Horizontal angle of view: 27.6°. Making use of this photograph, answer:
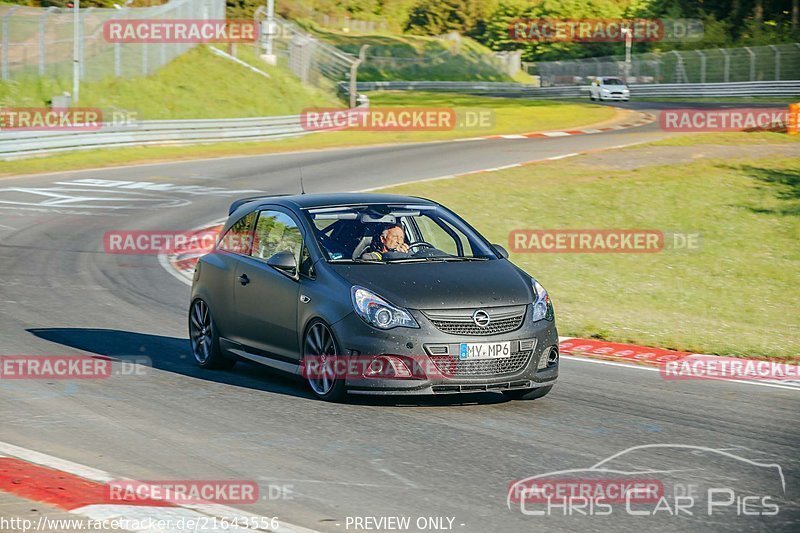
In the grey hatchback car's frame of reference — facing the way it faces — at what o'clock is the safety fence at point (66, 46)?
The safety fence is roughly at 7 o'clock from the grey hatchback car.

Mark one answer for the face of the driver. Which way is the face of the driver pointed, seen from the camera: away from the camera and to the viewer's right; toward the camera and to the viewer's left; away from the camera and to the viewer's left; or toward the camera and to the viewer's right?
toward the camera and to the viewer's right

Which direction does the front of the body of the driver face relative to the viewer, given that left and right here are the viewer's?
facing the viewer and to the right of the viewer

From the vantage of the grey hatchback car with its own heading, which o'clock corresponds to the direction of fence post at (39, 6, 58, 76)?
The fence post is roughly at 7 o'clock from the grey hatchback car.

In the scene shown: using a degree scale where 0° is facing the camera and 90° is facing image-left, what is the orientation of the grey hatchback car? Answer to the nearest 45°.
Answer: approximately 315°

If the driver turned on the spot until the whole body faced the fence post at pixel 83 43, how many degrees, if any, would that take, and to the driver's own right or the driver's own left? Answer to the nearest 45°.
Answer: approximately 135° to the driver's own left

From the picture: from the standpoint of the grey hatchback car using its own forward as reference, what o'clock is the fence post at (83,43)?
The fence post is roughly at 7 o'clock from the grey hatchback car.

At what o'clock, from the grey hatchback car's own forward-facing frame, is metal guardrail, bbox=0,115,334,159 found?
The metal guardrail is roughly at 7 o'clock from the grey hatchback car.
